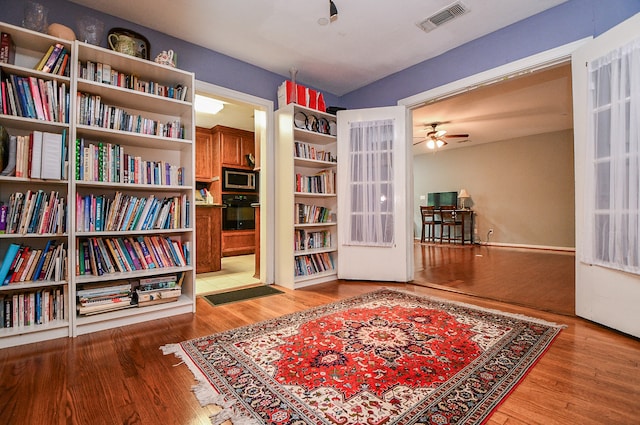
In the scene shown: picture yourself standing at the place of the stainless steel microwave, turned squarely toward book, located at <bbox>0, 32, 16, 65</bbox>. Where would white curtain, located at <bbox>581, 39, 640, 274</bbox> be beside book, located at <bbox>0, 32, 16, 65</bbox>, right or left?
left

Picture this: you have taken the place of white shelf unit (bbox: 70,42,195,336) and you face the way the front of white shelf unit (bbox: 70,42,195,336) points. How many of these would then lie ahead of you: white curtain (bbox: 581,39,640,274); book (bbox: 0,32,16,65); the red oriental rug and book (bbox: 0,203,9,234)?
2

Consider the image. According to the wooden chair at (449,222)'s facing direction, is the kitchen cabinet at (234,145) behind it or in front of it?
behind

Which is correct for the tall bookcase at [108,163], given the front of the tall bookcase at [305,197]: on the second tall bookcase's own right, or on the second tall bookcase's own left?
on the second tall bookcase's own right

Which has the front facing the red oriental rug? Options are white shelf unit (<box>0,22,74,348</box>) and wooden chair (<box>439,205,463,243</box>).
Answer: the white shelf unit

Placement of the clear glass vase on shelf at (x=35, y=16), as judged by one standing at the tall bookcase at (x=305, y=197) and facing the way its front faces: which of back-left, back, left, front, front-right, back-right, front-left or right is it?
right

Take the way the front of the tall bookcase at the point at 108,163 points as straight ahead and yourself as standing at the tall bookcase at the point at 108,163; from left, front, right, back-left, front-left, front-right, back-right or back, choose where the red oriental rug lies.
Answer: front

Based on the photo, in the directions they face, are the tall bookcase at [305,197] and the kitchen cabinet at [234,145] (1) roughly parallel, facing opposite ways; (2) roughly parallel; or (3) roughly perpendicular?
roughly parallel

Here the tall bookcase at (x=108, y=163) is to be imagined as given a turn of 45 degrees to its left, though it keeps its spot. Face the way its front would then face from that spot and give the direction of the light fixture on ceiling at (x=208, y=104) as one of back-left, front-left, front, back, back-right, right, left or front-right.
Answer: front-left

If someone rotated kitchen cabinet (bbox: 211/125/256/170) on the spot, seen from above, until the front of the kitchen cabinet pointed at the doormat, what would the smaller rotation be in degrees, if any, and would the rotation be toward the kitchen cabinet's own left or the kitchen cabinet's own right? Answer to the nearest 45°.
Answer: approximately 45° to the kitchen cabinet's own right

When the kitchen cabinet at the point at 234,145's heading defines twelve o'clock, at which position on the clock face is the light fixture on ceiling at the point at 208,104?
The light fixture on ceiling is roughly at 2 o'clock from the kitchen cabinet.

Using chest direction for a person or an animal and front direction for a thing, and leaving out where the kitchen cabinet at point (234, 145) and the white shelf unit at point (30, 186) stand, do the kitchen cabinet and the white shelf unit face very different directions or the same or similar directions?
same or similar directions

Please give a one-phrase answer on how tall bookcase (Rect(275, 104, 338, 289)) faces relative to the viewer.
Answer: facing the viewer and to the right of the viewer

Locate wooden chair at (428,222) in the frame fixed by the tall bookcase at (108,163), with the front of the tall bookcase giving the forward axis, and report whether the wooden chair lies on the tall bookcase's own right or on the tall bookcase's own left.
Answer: on the tall bookcase's own left

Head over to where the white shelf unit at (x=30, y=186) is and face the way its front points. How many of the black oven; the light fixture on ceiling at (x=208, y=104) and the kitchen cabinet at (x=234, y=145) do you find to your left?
3

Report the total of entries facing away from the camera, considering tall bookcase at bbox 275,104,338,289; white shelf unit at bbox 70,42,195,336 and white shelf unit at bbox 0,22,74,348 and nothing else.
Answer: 0

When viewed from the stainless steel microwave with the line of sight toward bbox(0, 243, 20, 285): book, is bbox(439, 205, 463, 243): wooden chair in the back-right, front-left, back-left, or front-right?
back-left
